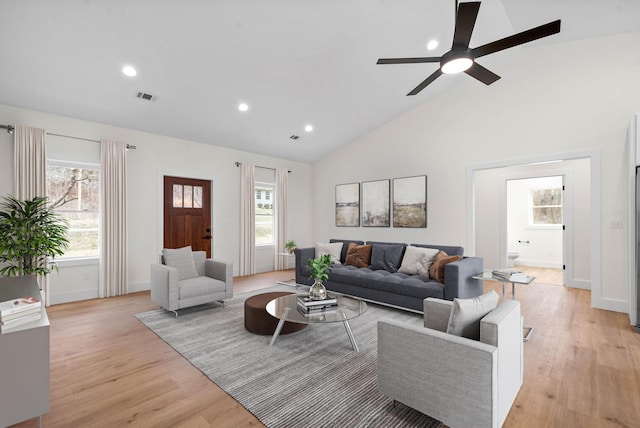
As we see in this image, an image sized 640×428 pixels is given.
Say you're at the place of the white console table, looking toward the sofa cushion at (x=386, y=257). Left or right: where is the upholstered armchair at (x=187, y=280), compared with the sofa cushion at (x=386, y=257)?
left

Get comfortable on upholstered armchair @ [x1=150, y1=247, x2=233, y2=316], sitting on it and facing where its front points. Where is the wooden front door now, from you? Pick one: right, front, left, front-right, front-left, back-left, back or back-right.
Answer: back-left

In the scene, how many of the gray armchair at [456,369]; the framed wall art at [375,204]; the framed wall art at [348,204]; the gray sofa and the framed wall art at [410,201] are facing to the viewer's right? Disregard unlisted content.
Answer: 0

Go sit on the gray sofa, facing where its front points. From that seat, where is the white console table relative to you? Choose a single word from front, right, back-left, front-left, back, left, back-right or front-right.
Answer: front

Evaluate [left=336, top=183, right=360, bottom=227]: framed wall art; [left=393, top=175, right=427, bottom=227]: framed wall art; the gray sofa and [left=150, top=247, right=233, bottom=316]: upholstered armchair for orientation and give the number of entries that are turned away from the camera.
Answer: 0

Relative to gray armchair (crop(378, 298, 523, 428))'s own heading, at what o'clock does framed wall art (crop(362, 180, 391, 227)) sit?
The framed wall art is roughly at 1 o'clock from the gray armchair.

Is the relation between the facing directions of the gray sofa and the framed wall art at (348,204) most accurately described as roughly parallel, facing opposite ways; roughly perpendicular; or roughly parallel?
roughly parallel

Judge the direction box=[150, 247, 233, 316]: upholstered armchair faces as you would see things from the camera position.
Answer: facing the viewer and to the right of the viewer

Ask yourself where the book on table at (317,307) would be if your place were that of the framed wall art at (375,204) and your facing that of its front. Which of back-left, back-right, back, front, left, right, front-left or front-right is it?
front-left

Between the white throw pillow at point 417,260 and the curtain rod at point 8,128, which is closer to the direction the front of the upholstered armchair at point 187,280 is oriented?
the white throw pillow

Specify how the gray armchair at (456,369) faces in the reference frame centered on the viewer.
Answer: facing away from the viewer and to the left of the viewer

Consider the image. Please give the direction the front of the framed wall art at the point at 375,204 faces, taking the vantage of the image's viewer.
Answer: facing the viewer and to the left of the viewer

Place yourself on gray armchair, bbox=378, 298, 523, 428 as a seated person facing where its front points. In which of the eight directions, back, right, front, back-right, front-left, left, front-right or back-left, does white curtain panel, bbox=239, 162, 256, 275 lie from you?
front

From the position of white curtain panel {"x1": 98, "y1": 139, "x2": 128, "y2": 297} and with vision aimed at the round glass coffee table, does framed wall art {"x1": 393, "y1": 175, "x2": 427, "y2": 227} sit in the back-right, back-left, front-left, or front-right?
front-left

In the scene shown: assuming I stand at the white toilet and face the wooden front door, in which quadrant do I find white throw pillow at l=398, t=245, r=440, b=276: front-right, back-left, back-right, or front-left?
front-left

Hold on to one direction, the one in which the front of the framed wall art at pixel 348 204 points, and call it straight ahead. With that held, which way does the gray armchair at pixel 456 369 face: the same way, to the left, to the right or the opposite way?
to the right
